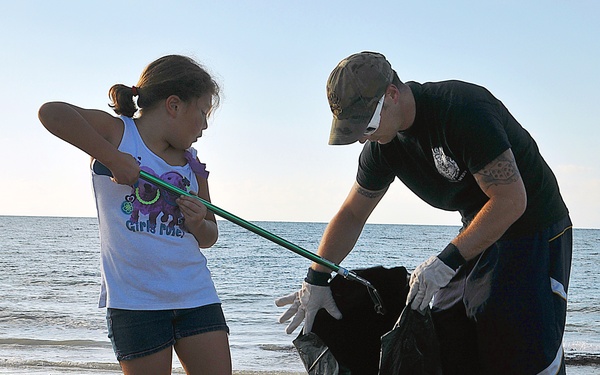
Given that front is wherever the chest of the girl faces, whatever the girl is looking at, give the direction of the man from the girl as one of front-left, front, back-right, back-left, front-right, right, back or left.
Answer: front-left

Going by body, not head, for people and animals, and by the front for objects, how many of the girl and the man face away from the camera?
0

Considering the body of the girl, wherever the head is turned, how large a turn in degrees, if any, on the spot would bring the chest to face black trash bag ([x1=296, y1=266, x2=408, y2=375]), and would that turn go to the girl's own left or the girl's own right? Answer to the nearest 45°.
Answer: approximately 90° to the girl's own left

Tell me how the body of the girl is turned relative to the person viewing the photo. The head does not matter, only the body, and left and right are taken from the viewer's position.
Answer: facing the viewer and to the right of the viewer

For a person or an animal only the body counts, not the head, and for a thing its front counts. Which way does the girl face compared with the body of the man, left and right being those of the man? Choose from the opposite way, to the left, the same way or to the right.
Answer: to the left

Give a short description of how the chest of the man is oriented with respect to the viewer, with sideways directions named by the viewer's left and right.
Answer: facing the viewer and to the left of the viewer

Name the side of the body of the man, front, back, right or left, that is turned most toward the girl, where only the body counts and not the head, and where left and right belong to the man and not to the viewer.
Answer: front

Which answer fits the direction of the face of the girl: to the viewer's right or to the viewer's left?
to the viewer's right
